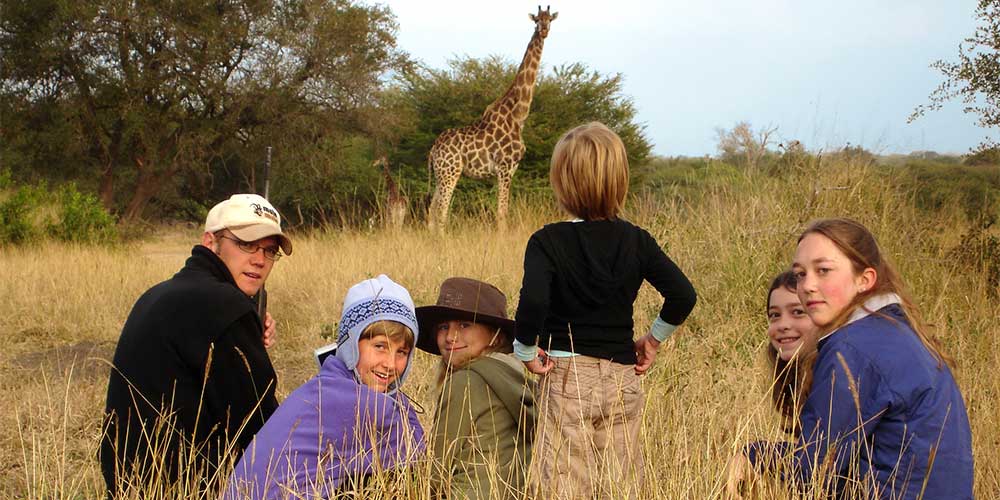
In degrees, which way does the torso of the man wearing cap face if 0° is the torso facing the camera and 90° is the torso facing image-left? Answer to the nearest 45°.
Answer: approximately 225°

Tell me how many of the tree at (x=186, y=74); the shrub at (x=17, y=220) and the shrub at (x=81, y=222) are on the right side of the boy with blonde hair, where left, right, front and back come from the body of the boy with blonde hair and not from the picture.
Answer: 0

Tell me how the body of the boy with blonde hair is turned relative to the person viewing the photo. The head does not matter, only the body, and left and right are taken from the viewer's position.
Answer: facing away from the viewer

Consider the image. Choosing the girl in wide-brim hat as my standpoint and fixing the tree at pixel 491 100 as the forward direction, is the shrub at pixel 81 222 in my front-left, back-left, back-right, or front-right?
front-left

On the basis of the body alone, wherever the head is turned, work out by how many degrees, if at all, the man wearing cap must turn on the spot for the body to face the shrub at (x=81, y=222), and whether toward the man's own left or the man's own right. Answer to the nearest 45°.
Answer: approximately 45° to the man's own left

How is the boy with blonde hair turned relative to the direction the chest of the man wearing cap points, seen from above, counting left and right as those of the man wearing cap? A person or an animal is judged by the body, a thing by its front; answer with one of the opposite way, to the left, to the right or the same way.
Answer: the same way

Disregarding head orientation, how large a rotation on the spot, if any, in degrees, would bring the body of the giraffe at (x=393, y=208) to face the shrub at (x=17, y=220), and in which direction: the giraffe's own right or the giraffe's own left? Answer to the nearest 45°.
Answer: approximately 45° to the giraffe's own right

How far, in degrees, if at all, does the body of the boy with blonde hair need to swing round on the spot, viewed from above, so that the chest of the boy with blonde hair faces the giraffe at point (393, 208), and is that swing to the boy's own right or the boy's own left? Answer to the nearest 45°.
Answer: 0° — they already face it

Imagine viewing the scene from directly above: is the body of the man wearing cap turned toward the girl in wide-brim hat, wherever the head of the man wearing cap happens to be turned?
no

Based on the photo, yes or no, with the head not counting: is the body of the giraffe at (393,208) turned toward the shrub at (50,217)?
no

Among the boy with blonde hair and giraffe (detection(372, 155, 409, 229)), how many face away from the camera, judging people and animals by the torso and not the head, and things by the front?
1

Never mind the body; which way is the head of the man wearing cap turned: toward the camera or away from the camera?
toward the camera

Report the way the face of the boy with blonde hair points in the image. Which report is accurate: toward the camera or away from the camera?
away from the camera

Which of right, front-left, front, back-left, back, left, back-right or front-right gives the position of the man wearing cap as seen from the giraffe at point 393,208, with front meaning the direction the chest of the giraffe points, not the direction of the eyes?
front-left

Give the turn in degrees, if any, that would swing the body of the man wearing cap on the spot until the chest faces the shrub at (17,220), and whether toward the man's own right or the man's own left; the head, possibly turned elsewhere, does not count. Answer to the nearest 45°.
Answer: approximately 45° to the man's own left

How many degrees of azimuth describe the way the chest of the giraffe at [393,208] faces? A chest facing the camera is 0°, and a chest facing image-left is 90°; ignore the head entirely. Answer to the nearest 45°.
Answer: approximately 45°

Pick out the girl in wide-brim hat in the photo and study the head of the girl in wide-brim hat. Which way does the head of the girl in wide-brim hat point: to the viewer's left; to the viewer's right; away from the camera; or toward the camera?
toward the camera
